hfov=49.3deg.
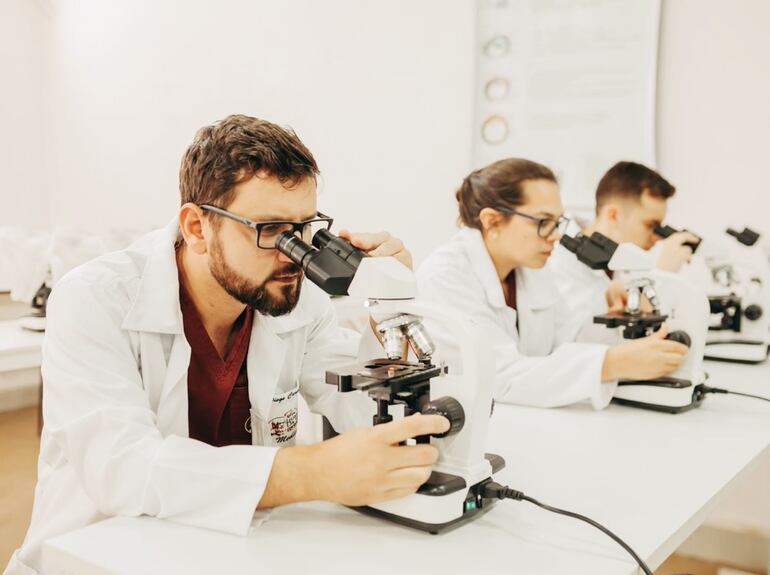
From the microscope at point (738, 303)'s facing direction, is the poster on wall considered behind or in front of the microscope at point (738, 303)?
in front

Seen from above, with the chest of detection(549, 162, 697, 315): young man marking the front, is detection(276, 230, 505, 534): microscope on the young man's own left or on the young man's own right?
on the young man's own right

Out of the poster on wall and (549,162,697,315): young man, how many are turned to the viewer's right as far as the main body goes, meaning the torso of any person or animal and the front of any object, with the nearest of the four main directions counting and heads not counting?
1

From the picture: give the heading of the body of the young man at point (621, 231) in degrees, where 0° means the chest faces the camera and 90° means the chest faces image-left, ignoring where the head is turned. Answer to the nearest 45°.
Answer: approximately 270°

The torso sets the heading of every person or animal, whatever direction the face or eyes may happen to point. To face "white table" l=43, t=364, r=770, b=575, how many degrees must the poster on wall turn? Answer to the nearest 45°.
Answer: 0° — it already faces it

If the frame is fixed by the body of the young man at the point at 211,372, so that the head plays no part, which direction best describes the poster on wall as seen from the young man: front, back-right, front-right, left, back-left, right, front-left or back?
left

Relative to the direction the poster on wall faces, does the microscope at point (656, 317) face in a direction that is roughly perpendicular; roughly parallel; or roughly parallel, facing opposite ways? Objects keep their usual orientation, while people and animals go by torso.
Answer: roughly perpendicular

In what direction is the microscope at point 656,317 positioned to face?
to the viewer's left

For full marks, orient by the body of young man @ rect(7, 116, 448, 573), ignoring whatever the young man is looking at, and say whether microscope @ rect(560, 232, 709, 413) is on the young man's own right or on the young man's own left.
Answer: on the young man's own left

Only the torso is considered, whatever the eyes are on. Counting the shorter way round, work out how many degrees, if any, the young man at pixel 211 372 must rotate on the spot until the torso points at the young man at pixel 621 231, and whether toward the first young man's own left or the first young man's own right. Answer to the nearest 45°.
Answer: approximately 90° to the first young man's own left

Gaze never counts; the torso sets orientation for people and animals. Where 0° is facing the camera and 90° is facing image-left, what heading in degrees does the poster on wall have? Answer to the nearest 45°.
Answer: approximately 0°

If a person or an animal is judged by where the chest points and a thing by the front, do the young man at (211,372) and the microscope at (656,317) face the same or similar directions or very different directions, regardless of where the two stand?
very different directions

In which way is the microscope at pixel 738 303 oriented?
to the viewer's left

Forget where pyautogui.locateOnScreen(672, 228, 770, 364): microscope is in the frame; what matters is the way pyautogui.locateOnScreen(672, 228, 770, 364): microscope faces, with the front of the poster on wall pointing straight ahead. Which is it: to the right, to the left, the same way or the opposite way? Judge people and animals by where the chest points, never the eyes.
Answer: to the right
